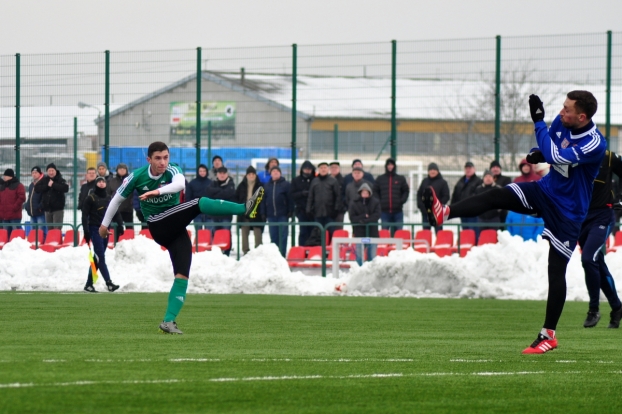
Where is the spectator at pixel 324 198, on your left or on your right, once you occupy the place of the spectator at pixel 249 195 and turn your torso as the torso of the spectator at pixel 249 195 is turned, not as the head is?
on your left

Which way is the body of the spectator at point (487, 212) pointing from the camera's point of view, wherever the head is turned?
toward the camera

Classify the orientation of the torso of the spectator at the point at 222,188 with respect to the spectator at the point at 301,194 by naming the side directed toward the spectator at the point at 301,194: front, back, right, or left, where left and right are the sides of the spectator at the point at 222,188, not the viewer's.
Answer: left

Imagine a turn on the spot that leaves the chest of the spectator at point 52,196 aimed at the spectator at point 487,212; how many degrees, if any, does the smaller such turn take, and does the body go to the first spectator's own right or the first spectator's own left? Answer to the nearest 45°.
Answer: approximately 45° to the first spectator's own left

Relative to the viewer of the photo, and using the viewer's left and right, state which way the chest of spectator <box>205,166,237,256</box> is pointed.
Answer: facing the viewer

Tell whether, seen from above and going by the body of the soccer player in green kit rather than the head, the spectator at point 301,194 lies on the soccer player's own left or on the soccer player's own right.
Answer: on the soccer player's own left

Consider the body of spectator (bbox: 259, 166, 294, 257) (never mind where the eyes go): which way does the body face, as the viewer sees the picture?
toward the camera

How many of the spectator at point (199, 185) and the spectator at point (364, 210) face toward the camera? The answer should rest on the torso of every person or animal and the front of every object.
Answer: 2

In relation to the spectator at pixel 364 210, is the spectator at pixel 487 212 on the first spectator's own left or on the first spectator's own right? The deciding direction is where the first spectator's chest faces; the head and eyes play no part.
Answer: on the first spectator's own left

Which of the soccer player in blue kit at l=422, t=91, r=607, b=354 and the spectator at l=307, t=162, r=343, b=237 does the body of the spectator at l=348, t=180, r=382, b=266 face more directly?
the soccer player in blue kit

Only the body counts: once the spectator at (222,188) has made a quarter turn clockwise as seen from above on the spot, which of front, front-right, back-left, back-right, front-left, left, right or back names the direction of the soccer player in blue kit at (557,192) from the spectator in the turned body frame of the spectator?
left

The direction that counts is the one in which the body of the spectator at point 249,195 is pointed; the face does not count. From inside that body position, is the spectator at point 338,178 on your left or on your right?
on your left

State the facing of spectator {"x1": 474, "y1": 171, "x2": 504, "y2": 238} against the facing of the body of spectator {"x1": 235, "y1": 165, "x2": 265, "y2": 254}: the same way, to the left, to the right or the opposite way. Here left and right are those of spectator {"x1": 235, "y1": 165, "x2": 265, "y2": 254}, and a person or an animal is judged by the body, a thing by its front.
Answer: the same way

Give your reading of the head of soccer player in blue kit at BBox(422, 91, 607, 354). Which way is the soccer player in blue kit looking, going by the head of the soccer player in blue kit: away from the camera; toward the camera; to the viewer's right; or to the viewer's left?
to the viewer's left

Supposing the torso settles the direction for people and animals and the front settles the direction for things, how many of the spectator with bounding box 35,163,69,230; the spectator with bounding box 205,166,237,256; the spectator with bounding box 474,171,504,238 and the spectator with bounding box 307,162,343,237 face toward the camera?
4

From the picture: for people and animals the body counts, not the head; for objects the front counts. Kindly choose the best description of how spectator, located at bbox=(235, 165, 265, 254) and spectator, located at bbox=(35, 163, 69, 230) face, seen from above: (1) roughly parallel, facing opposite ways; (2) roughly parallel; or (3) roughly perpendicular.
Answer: roughly parallel

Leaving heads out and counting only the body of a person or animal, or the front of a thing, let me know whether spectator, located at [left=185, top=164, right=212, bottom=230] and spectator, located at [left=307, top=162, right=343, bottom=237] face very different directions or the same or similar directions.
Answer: same or similar directions
